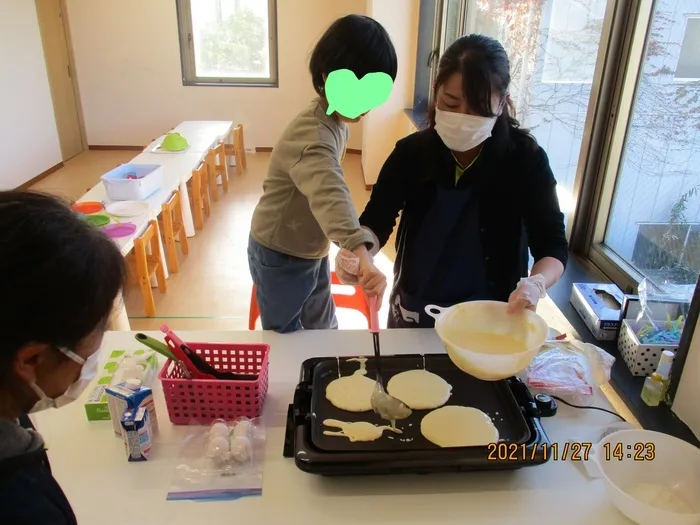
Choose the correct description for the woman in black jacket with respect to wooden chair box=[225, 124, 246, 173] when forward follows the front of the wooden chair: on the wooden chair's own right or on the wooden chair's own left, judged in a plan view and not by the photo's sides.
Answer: on the wooden chair's own left

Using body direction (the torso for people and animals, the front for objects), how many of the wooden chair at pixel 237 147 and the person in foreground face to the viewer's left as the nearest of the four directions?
1

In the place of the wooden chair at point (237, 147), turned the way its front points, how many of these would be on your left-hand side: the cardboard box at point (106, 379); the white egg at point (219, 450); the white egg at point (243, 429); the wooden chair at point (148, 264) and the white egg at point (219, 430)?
5

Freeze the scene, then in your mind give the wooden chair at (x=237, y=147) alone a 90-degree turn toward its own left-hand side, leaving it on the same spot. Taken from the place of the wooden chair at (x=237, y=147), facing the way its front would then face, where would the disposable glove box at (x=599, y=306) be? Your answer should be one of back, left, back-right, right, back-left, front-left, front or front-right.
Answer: front

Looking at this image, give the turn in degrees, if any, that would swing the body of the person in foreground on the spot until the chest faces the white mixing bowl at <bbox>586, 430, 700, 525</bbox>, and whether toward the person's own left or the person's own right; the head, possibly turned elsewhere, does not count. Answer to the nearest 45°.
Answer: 0° — they already face it

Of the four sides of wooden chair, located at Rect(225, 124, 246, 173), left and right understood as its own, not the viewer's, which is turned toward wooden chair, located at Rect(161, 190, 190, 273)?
left

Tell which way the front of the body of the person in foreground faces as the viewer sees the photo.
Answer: to the viewer's right

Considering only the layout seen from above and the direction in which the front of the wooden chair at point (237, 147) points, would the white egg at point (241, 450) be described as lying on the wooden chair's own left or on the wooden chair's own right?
on the wooden chair's own left

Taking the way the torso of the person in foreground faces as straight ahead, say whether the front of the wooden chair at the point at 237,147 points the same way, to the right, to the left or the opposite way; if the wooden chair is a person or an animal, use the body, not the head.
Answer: the opposite way

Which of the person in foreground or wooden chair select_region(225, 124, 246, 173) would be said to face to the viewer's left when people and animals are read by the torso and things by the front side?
the wooden chair

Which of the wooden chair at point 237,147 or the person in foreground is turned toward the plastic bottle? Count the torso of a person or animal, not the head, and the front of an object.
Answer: the person in foreground

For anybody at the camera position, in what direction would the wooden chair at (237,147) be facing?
facing to the left of the viewer

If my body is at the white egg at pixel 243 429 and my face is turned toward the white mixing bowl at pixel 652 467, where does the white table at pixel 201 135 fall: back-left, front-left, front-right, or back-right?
back-left

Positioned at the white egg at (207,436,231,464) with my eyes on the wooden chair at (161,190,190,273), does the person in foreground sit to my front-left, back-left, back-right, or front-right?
back-left

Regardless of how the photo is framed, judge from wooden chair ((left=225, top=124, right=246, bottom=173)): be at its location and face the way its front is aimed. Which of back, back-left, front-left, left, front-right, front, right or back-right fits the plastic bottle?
left
